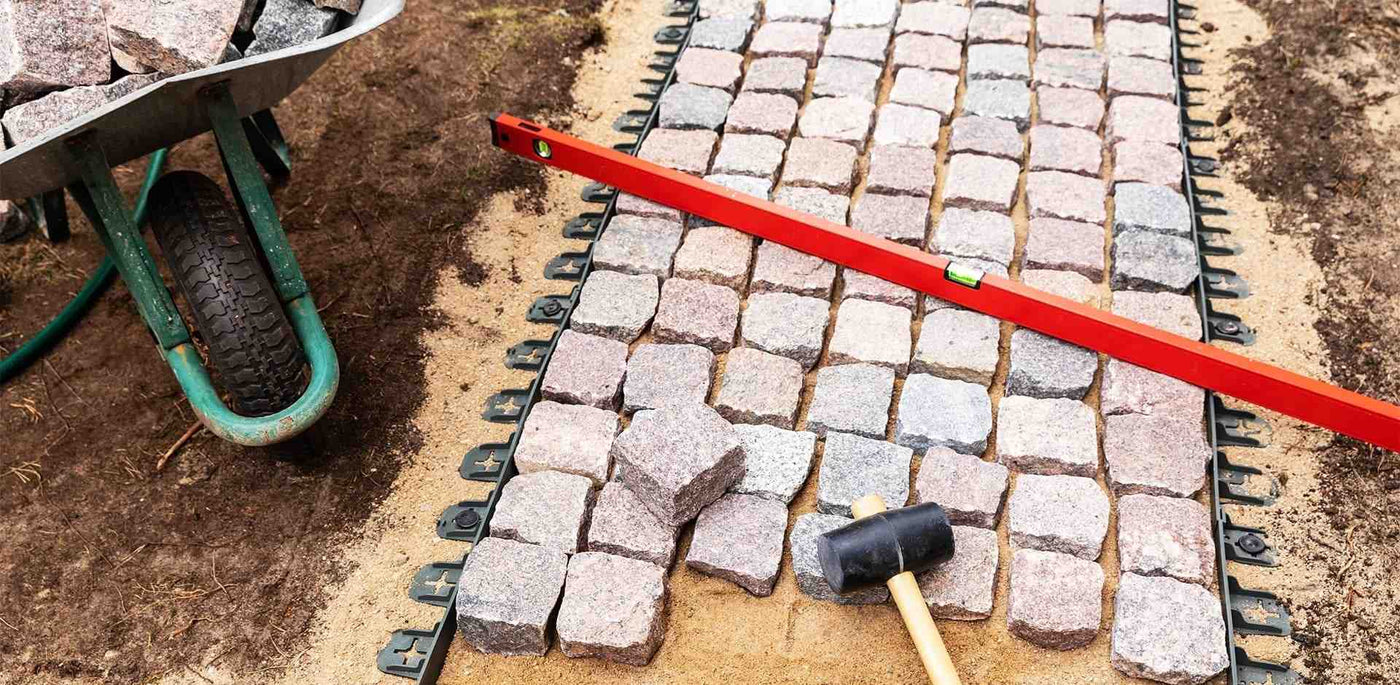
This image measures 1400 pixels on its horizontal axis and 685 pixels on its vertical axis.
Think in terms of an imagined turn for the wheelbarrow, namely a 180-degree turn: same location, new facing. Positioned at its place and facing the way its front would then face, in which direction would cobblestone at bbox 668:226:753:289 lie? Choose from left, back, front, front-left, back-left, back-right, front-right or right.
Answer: right

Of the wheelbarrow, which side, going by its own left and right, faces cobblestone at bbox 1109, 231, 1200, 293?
left

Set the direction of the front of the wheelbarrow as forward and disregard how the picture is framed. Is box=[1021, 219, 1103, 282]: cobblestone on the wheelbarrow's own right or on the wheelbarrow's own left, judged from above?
on the wheelbarrow's own left

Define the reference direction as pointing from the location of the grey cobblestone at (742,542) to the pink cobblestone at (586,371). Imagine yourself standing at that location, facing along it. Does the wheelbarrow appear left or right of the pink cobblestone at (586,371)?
left

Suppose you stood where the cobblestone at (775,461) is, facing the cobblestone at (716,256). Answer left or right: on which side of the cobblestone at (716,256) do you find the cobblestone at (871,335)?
right

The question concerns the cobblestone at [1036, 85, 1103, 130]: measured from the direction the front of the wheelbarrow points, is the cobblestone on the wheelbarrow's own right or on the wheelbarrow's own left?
on the wheelbarrow's own left

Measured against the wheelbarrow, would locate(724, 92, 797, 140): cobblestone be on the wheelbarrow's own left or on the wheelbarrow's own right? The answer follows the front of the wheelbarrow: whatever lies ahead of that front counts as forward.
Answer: on the wheelbarrow's own left

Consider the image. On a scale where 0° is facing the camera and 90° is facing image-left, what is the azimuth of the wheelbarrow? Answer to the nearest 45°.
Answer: approximately 0°

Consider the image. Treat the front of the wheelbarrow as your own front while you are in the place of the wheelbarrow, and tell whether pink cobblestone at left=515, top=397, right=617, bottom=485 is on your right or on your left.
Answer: on your left
